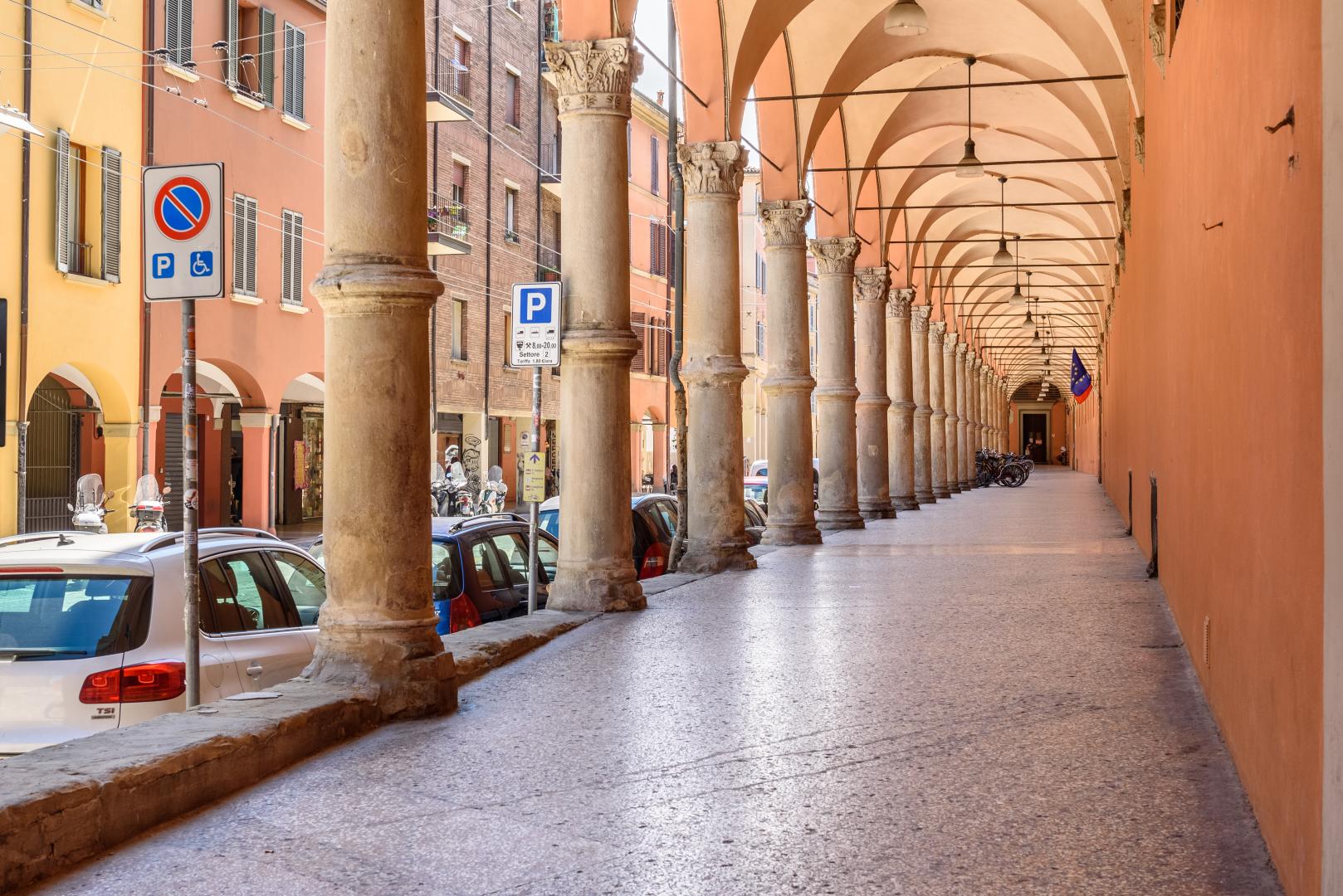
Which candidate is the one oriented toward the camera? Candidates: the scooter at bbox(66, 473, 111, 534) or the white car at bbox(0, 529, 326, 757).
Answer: the scooter

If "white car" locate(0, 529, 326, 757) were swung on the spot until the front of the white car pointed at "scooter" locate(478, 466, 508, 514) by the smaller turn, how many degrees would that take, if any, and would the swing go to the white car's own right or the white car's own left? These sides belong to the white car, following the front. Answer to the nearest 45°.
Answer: approximately 45° to the white car's own left

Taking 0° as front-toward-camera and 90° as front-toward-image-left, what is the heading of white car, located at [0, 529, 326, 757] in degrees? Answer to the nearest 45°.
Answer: approximately 225°

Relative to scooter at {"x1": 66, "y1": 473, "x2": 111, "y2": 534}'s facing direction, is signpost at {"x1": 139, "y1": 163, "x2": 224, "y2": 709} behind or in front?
in front

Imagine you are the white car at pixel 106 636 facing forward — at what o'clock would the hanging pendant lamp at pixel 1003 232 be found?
The hanging pendant lamp is roughly at 12 o'clock from the white car.

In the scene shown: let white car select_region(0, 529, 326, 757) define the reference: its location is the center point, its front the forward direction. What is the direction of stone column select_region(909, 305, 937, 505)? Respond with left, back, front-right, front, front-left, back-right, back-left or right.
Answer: front

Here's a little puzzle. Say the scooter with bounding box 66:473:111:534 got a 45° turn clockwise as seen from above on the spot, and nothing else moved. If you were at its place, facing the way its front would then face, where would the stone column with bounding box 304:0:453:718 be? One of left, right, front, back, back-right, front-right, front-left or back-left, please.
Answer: front-left

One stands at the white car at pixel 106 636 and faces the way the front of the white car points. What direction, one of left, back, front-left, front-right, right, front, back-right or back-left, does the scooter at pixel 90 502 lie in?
front-left

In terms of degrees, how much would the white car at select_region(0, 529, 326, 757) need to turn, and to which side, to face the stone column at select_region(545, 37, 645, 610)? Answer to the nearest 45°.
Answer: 0° — it already faces it

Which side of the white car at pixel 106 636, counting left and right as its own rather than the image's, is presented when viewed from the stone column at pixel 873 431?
front

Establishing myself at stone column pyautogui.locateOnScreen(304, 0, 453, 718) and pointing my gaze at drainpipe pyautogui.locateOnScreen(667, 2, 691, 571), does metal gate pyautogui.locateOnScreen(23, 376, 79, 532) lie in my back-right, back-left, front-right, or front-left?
front-left

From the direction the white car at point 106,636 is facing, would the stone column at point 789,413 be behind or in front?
in front

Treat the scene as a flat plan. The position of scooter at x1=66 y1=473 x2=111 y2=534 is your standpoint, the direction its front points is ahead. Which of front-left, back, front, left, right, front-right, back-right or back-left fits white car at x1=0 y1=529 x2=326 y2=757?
front
